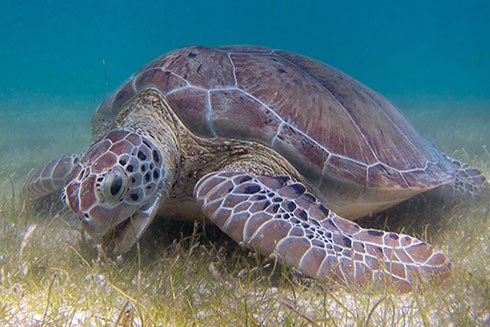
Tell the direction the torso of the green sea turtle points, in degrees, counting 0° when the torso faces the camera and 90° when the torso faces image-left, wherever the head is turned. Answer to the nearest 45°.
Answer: approximately 45°
